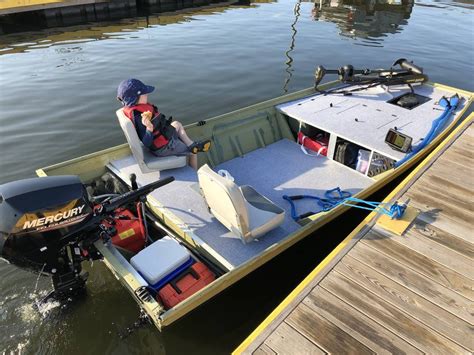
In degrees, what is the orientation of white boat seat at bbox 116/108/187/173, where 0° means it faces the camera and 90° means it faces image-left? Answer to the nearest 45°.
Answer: approximately 270°

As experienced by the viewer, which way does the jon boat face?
facing away from the viewer and to the right of the viewer

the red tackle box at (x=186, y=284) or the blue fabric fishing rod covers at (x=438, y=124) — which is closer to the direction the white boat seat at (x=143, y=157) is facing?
the blue fabric fishing rod covers

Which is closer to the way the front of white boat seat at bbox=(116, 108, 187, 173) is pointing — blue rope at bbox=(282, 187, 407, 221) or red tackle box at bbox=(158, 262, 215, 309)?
the blue rope

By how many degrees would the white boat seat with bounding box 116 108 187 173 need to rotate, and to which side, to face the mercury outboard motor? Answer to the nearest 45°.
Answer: approximately 135° to its right

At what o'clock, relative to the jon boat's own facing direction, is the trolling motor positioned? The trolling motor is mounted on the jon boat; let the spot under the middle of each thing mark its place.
The trolling motor is roughly at 12 o'clock from the jon boat.

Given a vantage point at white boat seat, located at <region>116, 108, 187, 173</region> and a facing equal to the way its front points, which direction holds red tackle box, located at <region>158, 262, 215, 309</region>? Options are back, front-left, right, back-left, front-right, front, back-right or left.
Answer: right

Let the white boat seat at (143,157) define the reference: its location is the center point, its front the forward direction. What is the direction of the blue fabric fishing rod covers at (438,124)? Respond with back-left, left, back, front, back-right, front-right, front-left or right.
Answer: front

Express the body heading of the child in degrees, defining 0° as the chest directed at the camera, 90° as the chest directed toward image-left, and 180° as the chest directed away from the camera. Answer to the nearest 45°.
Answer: approximately 270°

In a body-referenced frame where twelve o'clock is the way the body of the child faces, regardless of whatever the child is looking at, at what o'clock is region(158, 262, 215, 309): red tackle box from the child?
The red tackle box is roughly at 3 o'clock from the child.

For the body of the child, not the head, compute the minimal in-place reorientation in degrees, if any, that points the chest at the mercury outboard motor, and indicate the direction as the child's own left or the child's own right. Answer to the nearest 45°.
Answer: approximately 135° to the child's own right

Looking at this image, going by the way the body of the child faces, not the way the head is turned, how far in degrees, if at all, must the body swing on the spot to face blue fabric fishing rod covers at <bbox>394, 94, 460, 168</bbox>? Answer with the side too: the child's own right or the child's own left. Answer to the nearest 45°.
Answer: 0° — they already face it
